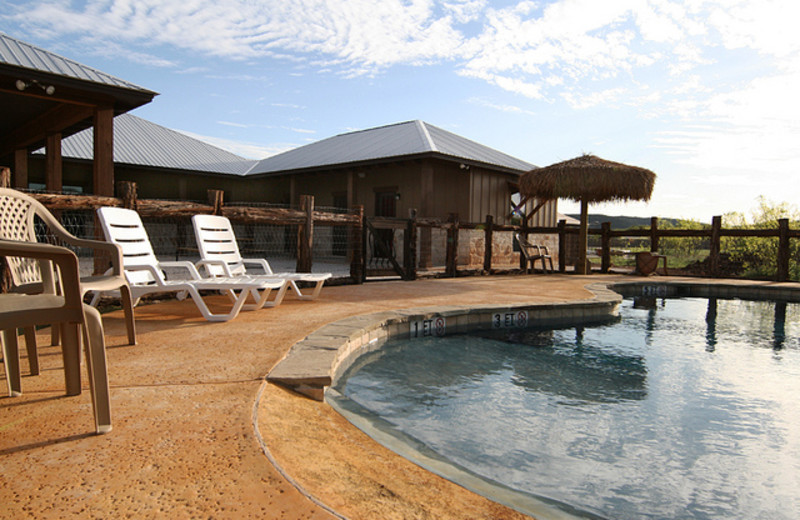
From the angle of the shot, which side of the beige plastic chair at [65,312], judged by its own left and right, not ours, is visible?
right

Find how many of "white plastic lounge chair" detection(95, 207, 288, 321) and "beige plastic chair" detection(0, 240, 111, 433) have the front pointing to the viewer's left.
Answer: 0

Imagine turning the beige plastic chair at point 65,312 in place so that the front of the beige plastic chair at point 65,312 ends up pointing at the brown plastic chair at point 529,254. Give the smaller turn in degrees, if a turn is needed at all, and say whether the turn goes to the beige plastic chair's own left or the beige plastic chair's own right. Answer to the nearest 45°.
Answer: approximately 45° to the beige plastic chair's own left

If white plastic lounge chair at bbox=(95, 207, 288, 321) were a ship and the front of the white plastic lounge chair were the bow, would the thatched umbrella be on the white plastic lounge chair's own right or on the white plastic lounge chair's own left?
on the white plastic lounge chair's own left

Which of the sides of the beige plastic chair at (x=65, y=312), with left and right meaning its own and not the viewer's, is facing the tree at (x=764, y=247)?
front

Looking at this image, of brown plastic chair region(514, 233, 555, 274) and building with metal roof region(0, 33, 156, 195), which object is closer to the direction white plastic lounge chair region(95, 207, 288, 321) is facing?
the brown plastic chair

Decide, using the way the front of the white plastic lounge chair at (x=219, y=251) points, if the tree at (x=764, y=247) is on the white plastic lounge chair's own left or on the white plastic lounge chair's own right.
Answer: on the white plastic lounge chair's own left

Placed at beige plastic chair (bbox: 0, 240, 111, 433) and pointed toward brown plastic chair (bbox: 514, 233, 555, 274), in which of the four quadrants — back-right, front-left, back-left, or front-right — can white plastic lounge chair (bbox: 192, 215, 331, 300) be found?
front-left

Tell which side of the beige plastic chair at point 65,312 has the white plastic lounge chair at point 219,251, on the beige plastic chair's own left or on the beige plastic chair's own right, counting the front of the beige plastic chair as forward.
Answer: on the beige plastic chair's own left

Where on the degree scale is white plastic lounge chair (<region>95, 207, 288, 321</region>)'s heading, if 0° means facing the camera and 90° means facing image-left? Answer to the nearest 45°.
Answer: approximately 315°

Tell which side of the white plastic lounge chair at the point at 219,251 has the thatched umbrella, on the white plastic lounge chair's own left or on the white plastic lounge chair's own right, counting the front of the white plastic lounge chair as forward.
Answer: on the white plastic lounge chair's own left
